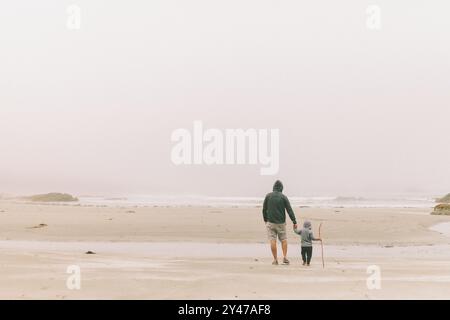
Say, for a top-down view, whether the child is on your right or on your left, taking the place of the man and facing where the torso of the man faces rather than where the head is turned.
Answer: on your right

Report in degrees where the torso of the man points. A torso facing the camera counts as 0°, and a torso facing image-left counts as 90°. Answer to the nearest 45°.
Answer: approximately 180°
